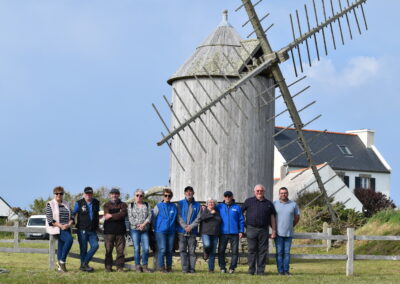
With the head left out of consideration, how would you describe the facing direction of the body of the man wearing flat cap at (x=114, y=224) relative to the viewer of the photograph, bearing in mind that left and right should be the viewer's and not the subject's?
facing the viewer

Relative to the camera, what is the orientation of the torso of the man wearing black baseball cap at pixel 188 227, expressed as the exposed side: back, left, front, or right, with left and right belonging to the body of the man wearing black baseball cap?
front

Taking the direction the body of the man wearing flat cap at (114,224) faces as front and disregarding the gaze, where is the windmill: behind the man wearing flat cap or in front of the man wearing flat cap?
behind

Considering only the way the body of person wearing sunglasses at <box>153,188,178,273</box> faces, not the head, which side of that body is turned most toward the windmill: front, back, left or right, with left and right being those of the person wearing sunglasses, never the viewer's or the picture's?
back

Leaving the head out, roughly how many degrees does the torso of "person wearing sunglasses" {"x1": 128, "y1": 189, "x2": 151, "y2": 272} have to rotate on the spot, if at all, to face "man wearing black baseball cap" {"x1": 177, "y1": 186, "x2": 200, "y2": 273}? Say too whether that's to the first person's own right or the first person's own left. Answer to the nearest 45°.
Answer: approximately 90° to the first person's own left

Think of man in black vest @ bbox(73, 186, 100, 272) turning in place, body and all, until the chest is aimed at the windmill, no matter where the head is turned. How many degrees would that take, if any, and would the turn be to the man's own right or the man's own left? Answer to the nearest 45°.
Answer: approximately 135° to the man's own left

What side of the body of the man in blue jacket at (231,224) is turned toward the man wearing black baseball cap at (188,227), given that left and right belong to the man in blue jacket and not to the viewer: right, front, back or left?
right

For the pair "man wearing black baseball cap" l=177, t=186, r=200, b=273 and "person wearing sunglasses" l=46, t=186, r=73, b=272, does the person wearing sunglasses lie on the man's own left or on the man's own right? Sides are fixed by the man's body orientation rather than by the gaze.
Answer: on the man's own right

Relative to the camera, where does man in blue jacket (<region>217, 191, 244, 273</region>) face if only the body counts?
toward the camera

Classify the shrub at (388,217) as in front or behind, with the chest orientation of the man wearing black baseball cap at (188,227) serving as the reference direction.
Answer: behind

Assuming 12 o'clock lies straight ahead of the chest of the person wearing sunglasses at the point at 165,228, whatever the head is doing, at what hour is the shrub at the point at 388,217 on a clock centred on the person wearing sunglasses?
The shrub is roughly at 7 o'clock from the person wearing sunglasses.

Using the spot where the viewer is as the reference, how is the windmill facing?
facing the viewer and to the right of the viewer

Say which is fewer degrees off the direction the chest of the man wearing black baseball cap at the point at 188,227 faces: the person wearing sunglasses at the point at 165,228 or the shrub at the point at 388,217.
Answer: the person wearing sunglasses
